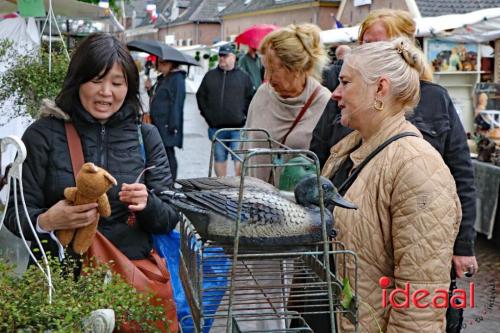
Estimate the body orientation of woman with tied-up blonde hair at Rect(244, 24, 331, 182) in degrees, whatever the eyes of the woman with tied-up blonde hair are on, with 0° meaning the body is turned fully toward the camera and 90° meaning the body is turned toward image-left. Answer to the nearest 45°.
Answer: approximately 45°

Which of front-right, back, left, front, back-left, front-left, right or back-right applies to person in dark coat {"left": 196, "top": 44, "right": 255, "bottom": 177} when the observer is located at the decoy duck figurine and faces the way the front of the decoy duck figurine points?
left

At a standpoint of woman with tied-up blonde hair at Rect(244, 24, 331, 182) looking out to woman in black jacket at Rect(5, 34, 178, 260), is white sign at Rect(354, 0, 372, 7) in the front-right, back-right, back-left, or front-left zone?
back-right

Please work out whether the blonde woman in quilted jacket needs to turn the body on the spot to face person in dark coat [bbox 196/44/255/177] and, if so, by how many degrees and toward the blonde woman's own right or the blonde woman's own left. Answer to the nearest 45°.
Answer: approximately 90° to the blonde woman's own right

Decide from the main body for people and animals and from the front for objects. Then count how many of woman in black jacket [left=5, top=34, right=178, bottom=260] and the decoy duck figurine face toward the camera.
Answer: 1

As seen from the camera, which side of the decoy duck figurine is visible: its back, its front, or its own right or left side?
right

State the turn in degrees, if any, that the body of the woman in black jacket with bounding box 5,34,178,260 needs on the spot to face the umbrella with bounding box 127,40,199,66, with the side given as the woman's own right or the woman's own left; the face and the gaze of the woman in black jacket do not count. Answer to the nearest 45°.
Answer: approximately 180°

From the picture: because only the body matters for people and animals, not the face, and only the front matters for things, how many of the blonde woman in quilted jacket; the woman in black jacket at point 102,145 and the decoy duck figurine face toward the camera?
1

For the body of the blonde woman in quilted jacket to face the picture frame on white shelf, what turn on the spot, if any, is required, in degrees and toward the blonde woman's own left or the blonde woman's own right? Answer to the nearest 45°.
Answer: approximately 90° to the blonde woman's own right

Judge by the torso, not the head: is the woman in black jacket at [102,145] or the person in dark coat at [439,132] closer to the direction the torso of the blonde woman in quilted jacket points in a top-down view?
the woman in black jacket

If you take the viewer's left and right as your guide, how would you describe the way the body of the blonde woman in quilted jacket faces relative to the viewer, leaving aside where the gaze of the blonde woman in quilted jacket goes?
facing to the left of the viewer

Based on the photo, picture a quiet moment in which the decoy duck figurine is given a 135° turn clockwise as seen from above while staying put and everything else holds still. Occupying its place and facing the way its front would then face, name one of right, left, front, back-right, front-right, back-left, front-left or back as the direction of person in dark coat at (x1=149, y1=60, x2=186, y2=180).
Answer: back-right

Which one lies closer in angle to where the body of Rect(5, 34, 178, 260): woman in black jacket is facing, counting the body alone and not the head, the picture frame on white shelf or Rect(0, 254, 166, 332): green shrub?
the green shrub
